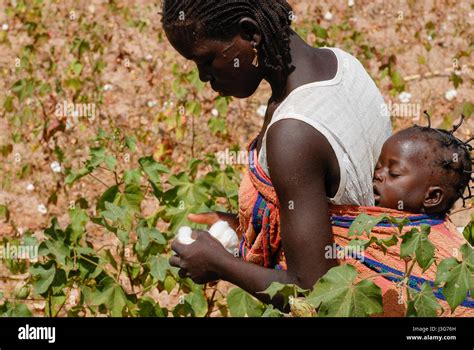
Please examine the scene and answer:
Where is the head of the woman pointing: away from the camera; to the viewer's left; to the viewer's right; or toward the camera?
to the viewer's left

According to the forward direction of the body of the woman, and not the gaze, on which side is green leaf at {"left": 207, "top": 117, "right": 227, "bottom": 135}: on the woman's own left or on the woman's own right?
on the woman's own right

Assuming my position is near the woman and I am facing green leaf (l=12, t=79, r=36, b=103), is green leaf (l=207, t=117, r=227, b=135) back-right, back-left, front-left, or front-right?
front-right

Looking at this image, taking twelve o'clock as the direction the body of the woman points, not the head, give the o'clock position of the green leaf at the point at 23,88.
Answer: The green leaf is roughly at 2 o'clock from the woman.

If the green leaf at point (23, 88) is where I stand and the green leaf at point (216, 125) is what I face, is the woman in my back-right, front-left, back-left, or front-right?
front-right

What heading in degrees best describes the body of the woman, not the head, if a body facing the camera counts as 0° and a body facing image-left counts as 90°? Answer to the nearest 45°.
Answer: approximately 90°
